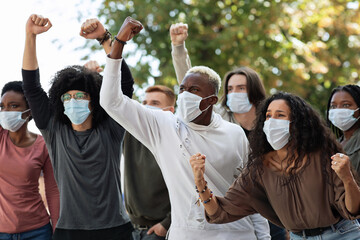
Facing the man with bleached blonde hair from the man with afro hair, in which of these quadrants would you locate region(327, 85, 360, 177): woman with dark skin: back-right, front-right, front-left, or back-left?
front-left

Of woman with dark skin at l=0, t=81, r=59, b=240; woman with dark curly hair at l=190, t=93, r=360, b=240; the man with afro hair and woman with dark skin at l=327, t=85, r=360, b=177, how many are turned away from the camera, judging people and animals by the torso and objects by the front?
0

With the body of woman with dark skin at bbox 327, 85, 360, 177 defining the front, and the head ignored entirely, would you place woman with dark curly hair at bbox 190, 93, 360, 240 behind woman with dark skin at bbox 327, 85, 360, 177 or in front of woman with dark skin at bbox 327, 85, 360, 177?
in front

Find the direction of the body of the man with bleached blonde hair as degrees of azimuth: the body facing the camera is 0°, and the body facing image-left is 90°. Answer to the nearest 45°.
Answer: approximately 45°

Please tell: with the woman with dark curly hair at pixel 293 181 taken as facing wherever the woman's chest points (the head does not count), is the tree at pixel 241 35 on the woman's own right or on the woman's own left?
on the woman's own right

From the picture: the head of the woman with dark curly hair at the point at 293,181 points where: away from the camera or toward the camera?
toward the camera

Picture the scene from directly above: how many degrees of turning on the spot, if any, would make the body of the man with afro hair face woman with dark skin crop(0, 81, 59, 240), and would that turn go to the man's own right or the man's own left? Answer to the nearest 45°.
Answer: approximately 135° to the man's own right

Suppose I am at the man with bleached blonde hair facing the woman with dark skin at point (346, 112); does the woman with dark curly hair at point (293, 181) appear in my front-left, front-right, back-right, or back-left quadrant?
front-right

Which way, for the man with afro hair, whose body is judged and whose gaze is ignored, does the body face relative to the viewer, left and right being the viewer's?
facing the viewer

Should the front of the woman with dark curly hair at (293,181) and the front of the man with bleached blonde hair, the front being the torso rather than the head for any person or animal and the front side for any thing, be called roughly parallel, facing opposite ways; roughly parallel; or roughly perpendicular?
roughly parallel

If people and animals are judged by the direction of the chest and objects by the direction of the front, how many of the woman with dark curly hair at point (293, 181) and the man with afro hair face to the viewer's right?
0

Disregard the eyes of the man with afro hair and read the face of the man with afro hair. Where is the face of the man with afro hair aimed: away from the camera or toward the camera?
toward the camera

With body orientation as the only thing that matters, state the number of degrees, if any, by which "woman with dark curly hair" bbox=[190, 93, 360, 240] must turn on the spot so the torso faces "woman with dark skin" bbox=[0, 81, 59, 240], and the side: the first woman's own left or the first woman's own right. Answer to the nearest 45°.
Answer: approximately 45° to the first woman's own right

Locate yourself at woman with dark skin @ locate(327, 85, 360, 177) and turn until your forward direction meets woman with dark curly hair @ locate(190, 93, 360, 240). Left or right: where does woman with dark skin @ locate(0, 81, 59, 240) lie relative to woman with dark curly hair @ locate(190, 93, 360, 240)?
right

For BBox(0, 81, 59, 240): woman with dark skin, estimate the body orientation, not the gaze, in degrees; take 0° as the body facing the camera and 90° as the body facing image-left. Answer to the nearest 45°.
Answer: approximately 45°

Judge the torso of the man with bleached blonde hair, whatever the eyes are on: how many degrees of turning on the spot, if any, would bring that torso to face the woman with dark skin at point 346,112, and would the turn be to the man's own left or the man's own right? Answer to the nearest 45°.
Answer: approximately 180°
